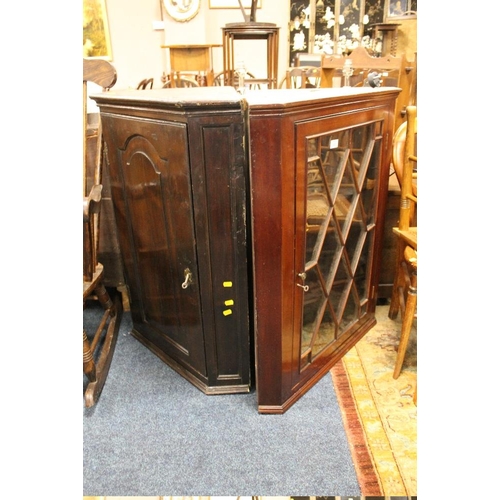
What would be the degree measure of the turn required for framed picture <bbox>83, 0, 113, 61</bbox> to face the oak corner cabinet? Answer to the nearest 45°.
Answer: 0° — it already faces it

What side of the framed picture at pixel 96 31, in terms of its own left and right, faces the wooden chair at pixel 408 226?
front

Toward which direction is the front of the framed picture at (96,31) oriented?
toward the camera

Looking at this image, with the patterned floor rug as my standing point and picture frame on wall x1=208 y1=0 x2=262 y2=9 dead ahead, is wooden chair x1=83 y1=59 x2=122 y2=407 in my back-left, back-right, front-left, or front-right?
front-left

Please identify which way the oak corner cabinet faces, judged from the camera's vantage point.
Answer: facing the viewer and to the left of the viewer

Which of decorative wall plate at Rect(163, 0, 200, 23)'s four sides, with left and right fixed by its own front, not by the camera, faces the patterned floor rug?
front

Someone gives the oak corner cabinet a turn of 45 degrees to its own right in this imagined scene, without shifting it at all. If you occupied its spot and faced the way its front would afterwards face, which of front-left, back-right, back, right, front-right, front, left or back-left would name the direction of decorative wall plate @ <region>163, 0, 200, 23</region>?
right

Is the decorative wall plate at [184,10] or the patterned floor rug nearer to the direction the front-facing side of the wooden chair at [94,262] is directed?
the patterned floor rug

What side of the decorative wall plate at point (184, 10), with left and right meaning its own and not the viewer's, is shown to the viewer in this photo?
front
